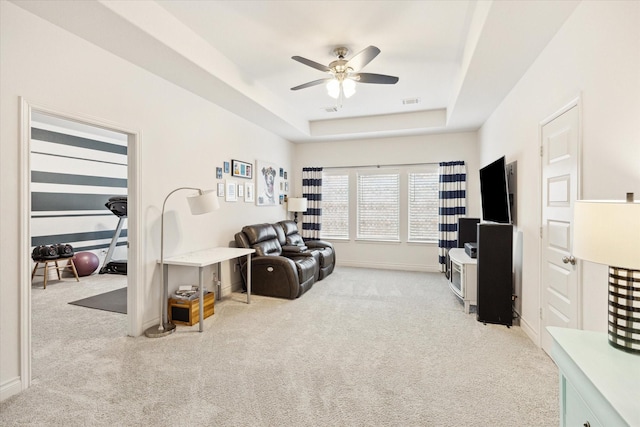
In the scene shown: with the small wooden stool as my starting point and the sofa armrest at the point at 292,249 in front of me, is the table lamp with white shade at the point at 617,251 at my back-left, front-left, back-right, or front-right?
front-right

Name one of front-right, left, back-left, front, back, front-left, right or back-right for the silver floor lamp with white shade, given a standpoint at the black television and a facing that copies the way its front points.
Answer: front

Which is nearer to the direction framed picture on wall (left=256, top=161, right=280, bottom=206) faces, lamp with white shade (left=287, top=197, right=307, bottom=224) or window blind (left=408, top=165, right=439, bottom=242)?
the window blind

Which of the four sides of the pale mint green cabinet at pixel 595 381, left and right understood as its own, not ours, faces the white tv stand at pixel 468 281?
right

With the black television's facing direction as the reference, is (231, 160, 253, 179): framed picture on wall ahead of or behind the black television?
ahead

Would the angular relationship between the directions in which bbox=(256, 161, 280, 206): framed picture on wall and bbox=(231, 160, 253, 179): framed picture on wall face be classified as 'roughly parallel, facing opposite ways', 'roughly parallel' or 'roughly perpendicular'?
roughly parallel

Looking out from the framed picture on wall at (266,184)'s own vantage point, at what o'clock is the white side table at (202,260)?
The white side table is roughly at 2 o'clock from the framed picture on wall.

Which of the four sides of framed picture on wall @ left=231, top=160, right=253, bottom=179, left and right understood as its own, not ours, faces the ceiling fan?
front

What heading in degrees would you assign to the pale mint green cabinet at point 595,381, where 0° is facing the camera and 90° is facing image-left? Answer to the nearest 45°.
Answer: approximately 45°

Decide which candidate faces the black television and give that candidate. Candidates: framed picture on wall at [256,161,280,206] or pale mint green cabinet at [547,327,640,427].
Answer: the framed picture on wall

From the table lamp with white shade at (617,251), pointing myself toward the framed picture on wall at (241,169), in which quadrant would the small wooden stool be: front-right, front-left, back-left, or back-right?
front-left

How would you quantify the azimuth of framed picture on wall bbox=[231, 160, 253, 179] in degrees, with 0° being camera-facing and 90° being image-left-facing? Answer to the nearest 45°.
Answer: approximately 315°

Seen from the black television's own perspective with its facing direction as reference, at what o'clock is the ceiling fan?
The ceiling fan is roughly at 12 o'clock from the black television.

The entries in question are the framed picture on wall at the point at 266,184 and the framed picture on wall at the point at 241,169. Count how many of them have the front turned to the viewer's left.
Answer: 0

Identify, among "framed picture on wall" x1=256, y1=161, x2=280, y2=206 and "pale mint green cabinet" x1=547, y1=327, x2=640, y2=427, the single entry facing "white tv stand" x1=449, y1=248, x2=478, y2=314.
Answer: the framed picture on wall

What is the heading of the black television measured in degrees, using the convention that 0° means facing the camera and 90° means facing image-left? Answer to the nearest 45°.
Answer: approximately 45°

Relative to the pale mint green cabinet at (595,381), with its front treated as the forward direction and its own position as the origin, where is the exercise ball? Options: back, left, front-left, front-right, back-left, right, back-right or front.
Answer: front-right

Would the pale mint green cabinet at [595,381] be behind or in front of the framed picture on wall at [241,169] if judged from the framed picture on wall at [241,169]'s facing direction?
in front
